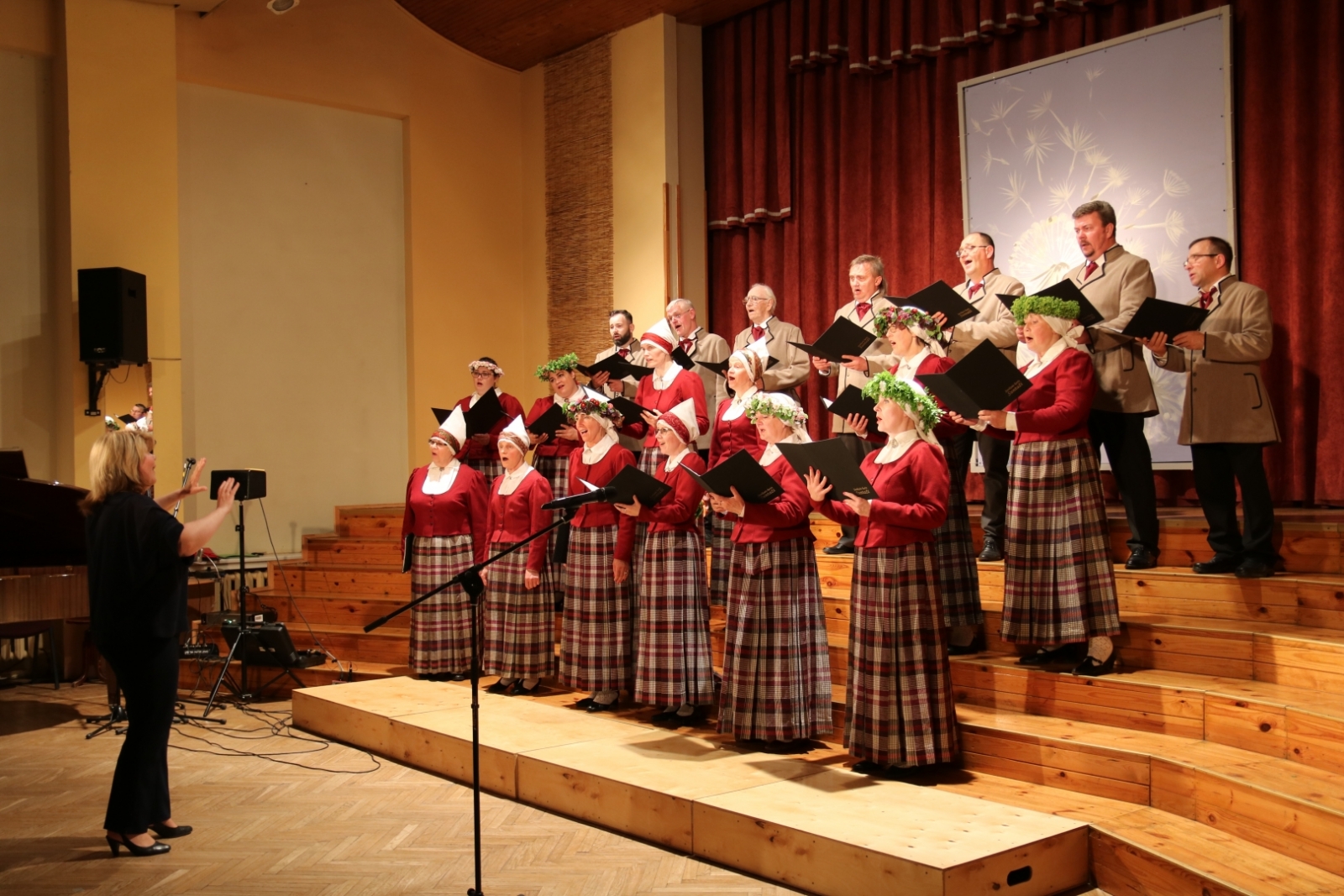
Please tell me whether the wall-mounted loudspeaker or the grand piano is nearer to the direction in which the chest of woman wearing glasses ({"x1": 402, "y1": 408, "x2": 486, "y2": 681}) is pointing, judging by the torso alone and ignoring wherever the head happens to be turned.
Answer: the grand piano

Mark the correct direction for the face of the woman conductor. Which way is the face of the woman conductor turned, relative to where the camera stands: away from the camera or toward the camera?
away from the camera

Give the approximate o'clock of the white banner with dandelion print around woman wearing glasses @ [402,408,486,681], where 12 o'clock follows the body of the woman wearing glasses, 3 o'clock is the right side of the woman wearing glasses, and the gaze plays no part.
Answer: The white banner with dandelion print is roughly at 8 o'clock from the woman wearing glasses.

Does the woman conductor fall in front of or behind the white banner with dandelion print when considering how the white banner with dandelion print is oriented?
in front

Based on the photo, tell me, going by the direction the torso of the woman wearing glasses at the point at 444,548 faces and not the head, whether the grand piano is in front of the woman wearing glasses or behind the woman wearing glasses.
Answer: in front

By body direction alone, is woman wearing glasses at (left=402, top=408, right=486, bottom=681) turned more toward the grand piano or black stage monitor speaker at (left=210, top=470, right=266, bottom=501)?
the grand piano

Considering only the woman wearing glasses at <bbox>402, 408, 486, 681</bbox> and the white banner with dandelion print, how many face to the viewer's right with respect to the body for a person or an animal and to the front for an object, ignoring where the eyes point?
0

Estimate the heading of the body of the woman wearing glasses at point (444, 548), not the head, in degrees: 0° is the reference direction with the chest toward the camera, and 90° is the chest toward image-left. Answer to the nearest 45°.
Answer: approximately 45°

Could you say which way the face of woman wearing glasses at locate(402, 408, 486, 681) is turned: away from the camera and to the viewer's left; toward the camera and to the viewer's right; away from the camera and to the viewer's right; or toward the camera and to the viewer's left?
toward the camera and to the viewer's left

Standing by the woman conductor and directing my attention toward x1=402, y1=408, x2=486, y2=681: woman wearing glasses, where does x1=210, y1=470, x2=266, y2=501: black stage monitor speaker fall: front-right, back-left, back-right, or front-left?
front-left

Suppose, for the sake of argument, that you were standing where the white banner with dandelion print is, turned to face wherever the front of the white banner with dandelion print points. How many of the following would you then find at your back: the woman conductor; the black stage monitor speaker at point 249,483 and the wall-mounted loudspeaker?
0

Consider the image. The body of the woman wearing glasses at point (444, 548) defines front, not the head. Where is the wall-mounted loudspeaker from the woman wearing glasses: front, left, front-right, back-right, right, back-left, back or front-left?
right

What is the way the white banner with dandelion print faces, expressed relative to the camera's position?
facing the viewer and to the left of the viewer
